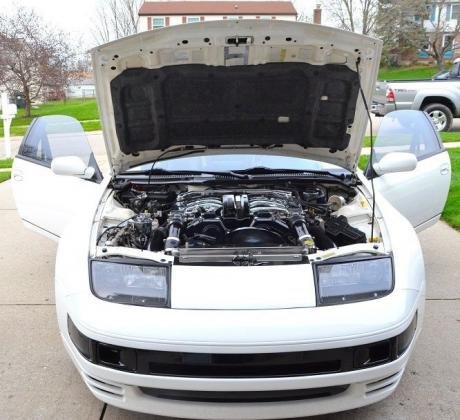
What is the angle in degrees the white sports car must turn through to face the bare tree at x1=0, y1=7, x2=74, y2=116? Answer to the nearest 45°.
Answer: approximately 135° to its right

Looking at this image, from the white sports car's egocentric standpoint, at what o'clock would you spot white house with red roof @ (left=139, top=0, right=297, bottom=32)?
The white house with red roof is roughly at 6 o'clock from the white sports car.

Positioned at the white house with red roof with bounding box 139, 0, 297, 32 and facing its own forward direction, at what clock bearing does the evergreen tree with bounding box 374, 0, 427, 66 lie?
The evergreen tree is roughly at 10 o'clock from the white house with red roof.

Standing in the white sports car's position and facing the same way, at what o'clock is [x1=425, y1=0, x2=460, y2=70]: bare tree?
The bare tree is roughly at 7 o'clock from the white sports car.

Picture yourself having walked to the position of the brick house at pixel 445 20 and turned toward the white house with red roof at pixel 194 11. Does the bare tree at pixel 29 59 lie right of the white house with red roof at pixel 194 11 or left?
left

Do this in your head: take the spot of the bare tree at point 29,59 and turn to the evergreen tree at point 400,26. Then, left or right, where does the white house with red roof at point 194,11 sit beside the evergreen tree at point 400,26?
left

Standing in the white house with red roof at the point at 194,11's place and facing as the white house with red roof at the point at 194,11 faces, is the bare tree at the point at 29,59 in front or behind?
in front

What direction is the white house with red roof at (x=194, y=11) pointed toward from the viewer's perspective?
toward the camera

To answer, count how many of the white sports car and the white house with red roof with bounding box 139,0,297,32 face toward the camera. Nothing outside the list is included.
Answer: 2

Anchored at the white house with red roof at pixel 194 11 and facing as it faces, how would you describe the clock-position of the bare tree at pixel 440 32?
The bare tree is roughly at 10 o'clock from the white house with red roof.

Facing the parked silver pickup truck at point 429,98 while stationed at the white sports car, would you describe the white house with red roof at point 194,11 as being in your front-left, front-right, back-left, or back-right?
front-left

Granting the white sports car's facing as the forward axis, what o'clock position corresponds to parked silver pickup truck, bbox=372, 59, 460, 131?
The parked silver pickup truck is roughly at 7 o'clock from the white sports car.

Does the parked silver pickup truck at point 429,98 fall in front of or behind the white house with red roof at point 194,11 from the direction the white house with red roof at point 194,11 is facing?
in front

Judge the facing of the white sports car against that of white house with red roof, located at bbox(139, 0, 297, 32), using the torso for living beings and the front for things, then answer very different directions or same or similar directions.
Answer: same or similar directions
